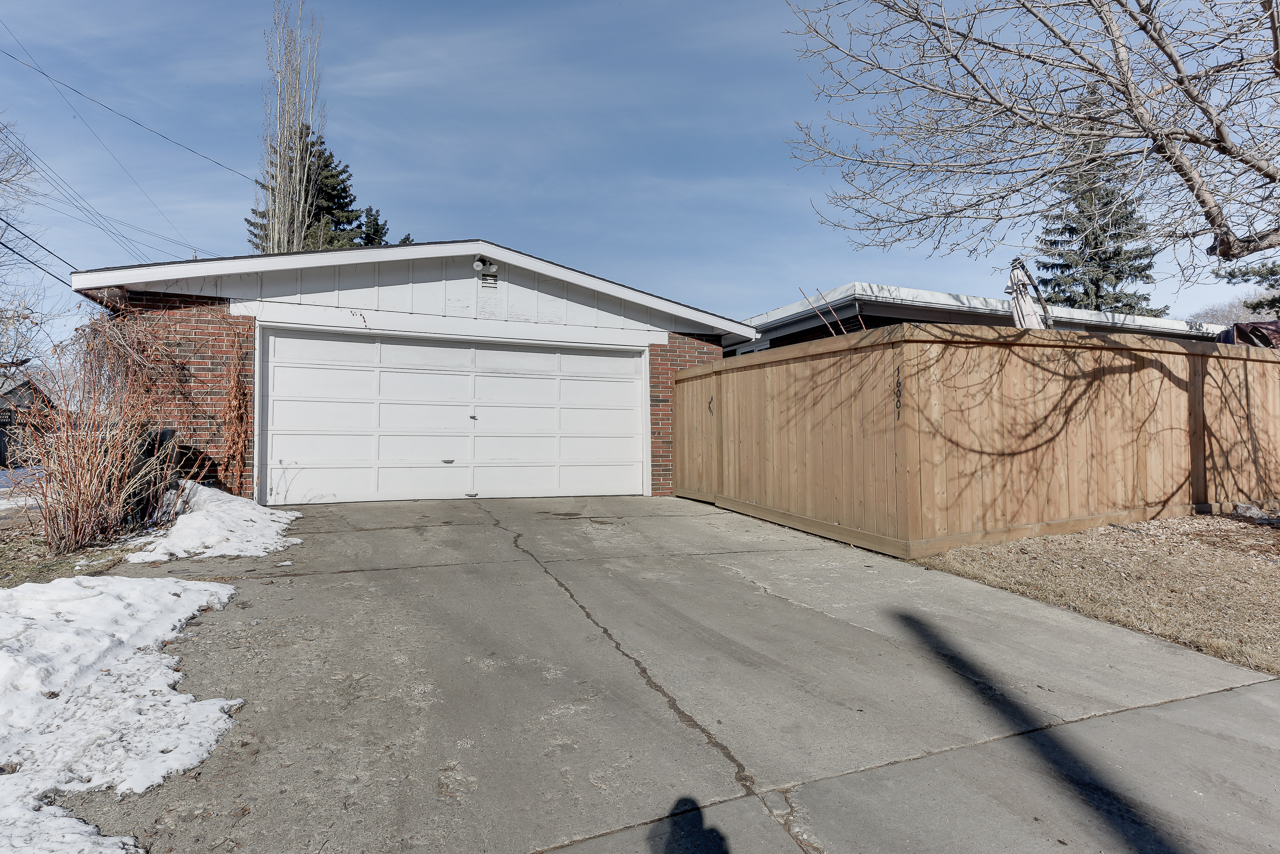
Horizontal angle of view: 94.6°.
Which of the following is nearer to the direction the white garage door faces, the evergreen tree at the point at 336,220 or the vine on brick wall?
the vine on brick wall

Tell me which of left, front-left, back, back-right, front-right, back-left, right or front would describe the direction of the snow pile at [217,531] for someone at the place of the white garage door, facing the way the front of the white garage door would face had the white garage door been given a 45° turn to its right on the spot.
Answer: front

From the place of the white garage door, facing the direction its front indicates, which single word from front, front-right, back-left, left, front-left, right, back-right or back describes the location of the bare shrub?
front-right

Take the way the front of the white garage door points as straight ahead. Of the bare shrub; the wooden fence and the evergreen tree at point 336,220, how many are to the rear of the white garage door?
1

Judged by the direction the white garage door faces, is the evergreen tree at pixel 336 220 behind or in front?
behind

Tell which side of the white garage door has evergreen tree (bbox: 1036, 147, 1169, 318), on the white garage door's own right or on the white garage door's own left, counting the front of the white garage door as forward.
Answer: on the white garage door's own left

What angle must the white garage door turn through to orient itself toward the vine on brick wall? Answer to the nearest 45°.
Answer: approximately 90° to its right

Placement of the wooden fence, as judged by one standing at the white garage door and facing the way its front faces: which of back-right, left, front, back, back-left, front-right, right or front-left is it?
front-left

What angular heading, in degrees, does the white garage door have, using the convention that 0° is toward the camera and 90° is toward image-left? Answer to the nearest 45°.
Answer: approximately 0°
